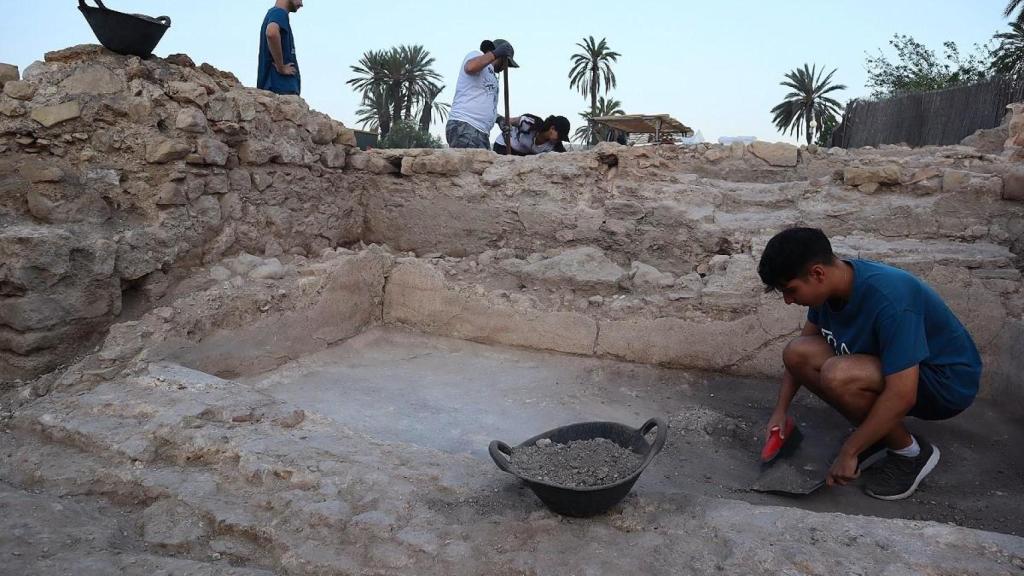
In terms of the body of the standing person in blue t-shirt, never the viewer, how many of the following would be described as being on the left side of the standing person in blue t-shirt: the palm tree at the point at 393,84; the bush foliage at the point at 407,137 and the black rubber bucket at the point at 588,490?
2

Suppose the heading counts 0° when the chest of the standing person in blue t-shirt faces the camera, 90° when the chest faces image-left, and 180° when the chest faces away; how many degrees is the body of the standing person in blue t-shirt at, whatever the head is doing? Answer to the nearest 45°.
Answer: approximately 270°

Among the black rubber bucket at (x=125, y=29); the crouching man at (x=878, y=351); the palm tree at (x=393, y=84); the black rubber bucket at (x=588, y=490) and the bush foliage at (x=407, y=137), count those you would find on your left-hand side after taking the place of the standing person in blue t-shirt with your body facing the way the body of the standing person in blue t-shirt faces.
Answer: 2

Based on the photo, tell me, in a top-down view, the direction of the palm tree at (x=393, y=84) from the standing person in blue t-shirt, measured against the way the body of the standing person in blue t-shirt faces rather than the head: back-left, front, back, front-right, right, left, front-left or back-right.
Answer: left
